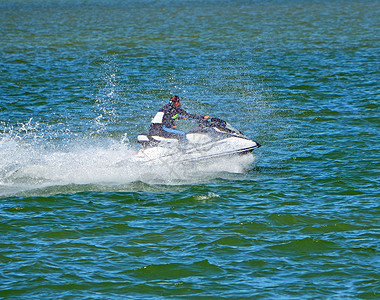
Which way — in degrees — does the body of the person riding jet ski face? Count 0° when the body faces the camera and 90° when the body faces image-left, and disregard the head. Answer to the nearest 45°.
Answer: approximately 270°

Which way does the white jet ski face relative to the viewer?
to the viewer's right
